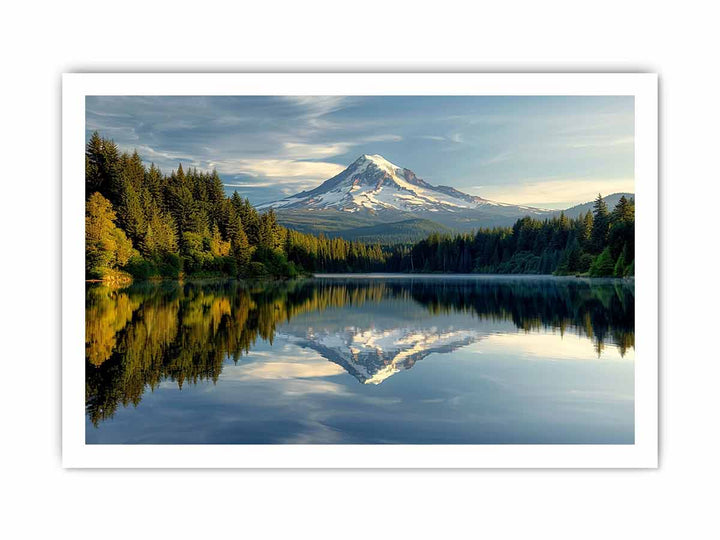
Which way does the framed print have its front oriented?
toward the camera
